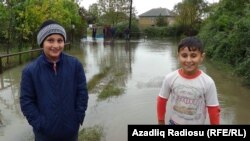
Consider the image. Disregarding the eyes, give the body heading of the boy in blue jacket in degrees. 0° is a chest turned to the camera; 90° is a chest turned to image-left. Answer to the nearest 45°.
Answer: approximately 0°

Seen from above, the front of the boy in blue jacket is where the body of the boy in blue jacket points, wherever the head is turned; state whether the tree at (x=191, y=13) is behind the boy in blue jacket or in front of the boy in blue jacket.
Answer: behind
